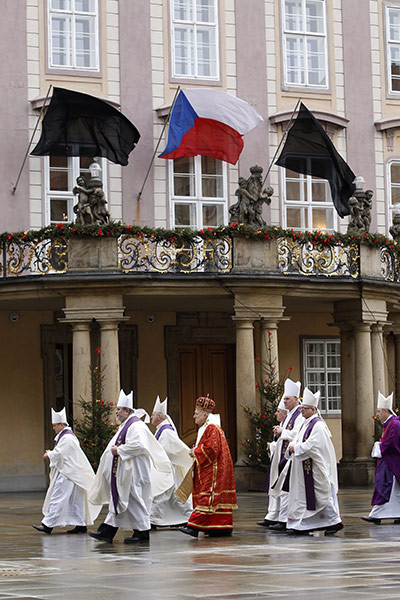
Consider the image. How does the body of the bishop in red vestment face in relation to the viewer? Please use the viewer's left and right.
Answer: facing to the left of the viewer

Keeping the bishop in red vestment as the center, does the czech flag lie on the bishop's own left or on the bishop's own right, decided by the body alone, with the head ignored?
on the bishop's own right

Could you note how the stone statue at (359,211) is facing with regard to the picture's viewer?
facing the viewer

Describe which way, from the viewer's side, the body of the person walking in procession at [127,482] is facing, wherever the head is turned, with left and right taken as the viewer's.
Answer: facing to the left of the viewer

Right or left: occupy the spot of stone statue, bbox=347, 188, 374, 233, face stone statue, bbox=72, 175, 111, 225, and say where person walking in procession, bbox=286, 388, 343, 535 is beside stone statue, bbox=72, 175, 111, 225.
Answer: left

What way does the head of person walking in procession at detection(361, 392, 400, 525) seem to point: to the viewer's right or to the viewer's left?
to the viewer's left

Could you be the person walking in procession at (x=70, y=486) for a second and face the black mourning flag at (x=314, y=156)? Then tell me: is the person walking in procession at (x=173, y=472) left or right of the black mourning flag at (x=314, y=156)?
right

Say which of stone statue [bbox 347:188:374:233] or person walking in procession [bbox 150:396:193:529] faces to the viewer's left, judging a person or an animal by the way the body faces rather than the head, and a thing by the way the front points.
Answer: the person walking in procession

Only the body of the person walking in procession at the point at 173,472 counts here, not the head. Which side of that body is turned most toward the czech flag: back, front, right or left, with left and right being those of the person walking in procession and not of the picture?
right

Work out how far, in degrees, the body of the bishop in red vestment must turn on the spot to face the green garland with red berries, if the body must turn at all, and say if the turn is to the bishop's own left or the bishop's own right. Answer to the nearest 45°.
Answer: approximately 90° to the bishop's own right

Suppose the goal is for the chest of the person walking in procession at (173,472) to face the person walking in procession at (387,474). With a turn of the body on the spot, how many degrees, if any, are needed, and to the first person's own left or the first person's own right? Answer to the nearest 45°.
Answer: approximately 180°

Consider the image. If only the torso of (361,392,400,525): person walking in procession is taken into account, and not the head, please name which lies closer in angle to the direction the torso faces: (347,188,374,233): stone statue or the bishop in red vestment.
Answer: the bishop in red vestment

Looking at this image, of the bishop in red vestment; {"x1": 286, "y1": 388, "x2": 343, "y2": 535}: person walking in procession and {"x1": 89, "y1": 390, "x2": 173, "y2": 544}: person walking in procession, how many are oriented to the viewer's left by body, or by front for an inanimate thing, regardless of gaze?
3

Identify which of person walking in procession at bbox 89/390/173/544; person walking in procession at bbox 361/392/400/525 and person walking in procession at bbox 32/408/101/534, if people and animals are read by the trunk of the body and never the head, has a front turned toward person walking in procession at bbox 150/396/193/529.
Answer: person walking in procession at bbox 361/392/400/525

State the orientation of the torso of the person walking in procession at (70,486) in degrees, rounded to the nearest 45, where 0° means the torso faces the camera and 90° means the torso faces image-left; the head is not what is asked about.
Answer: approximately 90°

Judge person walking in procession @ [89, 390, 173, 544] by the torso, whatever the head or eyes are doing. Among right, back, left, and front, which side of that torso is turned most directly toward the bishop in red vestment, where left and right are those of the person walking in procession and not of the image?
back

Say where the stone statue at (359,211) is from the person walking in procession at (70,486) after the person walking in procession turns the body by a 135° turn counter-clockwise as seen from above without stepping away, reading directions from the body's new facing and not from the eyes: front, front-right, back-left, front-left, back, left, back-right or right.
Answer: left

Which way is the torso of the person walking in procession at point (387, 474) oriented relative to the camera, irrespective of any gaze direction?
to the viewer's left

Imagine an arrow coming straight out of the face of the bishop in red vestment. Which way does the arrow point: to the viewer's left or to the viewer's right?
to the viewer's left

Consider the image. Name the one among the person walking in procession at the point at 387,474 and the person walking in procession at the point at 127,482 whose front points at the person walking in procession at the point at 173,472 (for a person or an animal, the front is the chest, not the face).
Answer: the person walking in procession at the point at 387,474

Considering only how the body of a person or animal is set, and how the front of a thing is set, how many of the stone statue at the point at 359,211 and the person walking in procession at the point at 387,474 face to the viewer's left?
1

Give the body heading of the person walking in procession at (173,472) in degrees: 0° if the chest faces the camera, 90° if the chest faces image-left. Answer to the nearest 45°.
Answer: approximately 90°
